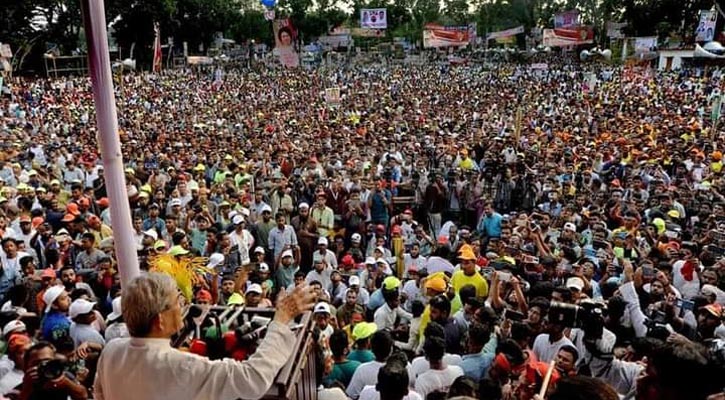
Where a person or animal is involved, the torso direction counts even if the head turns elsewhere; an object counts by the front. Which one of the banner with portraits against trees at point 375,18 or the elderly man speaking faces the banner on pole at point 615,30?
the elderly man speaking

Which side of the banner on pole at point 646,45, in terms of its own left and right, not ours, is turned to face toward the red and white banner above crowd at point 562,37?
right

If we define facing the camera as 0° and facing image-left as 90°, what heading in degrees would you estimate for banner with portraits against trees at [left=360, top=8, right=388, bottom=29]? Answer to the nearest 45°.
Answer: approximately 0°

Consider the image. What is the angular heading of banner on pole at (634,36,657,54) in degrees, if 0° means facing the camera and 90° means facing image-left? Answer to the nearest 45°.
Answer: approximately 0°

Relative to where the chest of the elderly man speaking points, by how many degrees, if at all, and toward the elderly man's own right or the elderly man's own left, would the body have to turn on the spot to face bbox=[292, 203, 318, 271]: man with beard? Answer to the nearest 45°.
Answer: approximately 45° to the elderly man's own left

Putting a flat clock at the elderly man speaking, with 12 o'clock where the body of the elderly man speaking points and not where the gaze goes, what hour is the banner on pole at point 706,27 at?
The banner on pole is roughly at 12 o'clock from the elderly man speaking.

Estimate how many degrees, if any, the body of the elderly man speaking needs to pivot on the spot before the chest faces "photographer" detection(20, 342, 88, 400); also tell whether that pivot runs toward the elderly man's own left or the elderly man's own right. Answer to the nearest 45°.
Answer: approximately 90° to the elderly man's own left

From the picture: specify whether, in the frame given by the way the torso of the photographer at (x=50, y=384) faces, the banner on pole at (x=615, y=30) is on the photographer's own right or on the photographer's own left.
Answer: on the photographer's own left

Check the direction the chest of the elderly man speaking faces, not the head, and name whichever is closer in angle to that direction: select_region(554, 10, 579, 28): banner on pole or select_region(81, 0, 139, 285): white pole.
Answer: the banner on pole

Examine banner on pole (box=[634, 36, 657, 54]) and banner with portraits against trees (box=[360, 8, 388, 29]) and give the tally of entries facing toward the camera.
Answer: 2
